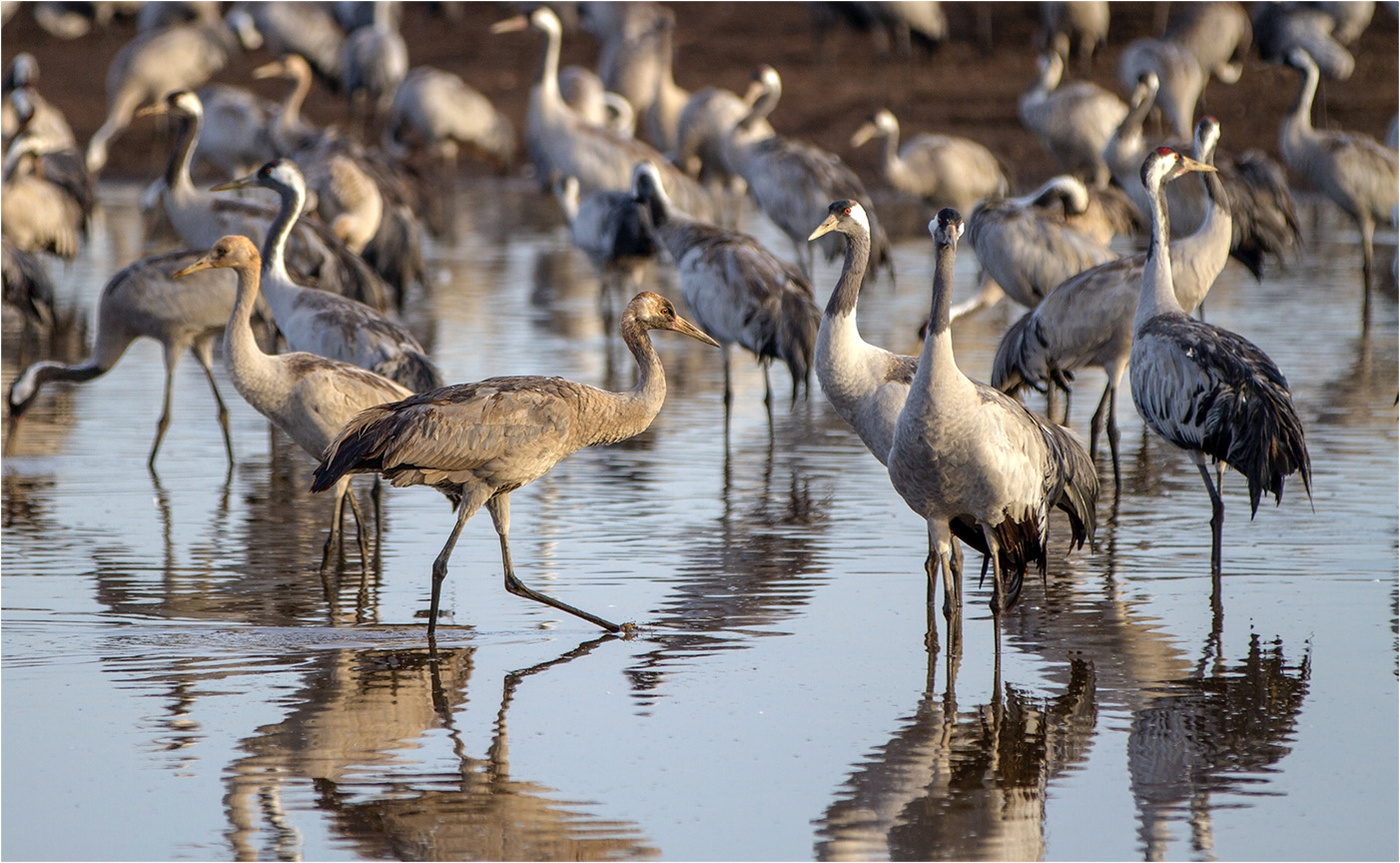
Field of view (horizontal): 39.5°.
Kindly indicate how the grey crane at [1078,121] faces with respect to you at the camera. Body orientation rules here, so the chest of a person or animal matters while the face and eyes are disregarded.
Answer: facing to the left of the viewer

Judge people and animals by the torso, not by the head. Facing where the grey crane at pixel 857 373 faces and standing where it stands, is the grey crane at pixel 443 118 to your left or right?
on your right

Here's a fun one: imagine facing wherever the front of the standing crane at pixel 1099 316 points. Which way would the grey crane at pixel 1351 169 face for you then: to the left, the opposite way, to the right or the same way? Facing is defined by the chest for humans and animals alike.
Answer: the opposite way

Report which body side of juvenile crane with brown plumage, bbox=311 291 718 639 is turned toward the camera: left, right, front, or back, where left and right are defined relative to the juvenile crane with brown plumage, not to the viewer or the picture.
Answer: right

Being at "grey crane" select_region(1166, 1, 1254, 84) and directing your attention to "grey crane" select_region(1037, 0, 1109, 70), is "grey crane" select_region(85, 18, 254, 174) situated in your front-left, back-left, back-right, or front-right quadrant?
front-left

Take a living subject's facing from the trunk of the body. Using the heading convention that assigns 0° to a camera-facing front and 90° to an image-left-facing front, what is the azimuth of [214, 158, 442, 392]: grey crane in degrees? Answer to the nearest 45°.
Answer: approximately 90°

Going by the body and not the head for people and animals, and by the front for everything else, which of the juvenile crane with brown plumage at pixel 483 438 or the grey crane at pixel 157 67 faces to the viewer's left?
the grey crane

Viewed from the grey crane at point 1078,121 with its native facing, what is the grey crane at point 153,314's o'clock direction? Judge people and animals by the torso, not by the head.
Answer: the grey crane at point 153,314 is roughly at 10 o'clock from the grey crane at point 1078,121.

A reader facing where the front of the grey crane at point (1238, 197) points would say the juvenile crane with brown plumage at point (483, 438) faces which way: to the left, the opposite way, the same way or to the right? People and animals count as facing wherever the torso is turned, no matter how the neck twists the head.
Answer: the opposite way

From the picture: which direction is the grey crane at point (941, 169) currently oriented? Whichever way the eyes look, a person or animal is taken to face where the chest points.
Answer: to the viewer's left

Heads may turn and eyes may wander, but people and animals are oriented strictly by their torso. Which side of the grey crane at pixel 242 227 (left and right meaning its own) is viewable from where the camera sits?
left

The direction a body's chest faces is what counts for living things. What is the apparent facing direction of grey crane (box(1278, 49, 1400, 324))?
to the viewer's left

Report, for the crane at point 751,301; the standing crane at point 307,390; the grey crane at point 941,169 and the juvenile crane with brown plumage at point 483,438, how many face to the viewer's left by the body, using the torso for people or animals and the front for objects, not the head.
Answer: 3
